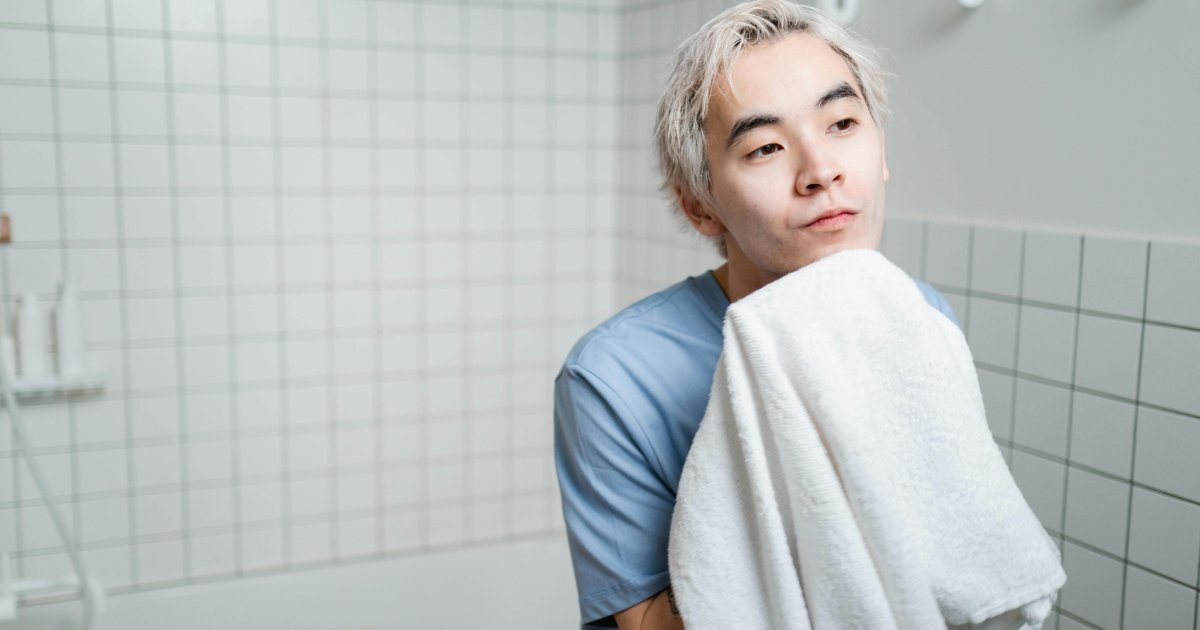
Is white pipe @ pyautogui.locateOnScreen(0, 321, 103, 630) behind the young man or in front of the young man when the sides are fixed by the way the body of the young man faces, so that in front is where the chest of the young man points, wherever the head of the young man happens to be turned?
behind

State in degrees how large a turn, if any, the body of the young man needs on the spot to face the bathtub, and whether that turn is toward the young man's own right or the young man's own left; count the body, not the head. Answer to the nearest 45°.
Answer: approximately 180°

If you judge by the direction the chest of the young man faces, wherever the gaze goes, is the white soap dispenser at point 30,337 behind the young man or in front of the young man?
behind

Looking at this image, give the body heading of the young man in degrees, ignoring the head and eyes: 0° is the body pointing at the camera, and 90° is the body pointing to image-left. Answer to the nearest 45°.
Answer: approximately 315°

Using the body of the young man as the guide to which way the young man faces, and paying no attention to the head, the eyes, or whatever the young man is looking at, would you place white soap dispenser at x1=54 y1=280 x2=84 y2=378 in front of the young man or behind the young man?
behind
